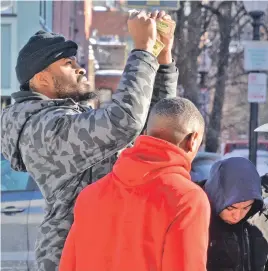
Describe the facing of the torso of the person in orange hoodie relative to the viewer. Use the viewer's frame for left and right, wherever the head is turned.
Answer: facing away from the viewer and to the right of the viewer

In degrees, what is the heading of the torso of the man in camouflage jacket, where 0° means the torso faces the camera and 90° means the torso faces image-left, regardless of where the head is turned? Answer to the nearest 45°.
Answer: approximately 270°

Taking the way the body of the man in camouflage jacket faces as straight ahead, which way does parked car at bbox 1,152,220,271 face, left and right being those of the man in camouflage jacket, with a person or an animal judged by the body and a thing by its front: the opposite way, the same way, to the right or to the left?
the opposite way

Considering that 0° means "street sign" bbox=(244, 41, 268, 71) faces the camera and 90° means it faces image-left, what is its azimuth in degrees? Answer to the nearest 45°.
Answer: approximately 0°

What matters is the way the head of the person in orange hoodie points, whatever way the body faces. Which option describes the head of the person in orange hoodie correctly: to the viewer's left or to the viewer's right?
to the viewer's right

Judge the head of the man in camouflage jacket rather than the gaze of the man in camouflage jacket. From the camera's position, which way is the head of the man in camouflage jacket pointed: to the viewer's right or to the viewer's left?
to the viewer's right

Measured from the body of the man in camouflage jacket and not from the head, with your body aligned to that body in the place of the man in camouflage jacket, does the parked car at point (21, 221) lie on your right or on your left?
on your left

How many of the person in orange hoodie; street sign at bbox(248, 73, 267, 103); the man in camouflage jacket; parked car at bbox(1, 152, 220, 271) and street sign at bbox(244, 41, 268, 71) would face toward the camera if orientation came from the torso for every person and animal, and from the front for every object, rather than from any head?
2

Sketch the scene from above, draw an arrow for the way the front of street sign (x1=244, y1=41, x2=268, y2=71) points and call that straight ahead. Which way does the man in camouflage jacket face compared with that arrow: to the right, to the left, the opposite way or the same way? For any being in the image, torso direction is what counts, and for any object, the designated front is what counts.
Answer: to the left
